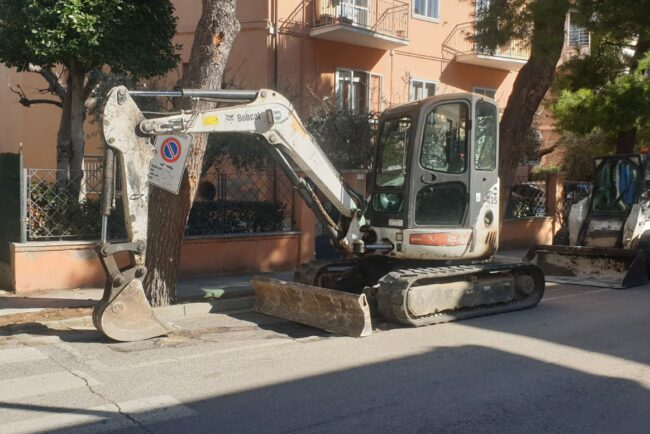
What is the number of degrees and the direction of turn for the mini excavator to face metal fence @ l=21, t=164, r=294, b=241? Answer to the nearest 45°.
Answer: approximately 90° to its right

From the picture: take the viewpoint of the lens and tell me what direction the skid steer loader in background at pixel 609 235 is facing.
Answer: facing the viewer and to the left of the viewer

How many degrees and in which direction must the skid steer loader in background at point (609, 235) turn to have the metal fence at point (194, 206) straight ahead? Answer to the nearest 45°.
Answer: approximately 45° to its right

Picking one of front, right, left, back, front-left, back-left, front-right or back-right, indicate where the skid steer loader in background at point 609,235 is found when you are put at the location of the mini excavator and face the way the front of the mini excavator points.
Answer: back

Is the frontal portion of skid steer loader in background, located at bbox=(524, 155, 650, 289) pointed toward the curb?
yes

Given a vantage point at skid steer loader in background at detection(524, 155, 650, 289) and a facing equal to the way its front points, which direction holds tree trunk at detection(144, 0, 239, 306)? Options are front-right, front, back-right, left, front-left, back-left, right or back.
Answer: front

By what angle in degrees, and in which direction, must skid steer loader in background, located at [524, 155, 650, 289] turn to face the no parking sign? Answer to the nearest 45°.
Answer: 0° — it already faces it

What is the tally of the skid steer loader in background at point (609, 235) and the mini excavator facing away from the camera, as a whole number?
0

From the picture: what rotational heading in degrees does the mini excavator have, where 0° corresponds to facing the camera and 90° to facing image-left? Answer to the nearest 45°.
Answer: approximately 45°
